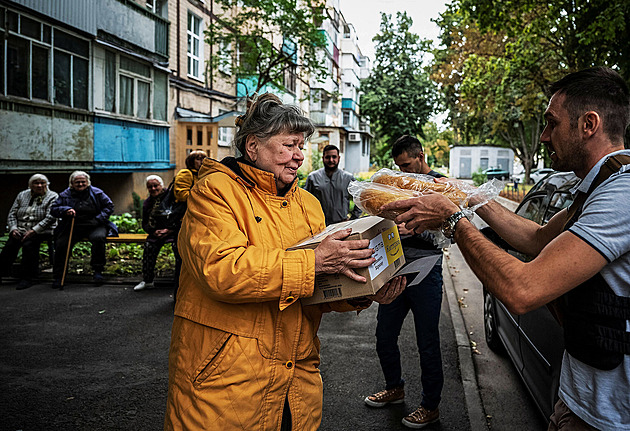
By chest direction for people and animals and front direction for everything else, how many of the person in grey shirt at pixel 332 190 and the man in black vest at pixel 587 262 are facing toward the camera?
1

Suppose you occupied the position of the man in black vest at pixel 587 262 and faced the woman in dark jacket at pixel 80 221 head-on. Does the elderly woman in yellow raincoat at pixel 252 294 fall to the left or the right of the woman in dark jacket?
left

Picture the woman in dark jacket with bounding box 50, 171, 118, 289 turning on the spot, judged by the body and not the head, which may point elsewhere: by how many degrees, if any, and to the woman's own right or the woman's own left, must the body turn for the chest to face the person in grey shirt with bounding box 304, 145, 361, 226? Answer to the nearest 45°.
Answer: approximately 45° to the woman's own left

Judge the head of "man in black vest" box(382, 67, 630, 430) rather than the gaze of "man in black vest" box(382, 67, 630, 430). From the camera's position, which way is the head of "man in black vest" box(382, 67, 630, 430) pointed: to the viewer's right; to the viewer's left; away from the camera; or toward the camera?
to the viewer's left

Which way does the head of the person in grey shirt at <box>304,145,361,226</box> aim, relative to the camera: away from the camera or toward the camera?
toward the camera

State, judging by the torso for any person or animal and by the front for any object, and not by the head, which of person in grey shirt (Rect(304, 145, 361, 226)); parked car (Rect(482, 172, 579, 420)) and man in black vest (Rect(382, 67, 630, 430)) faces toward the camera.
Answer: person in grey shirt (Rect(304, 145, 361, 226))

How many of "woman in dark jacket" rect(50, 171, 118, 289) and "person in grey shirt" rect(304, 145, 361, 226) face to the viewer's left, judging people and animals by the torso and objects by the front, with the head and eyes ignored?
0

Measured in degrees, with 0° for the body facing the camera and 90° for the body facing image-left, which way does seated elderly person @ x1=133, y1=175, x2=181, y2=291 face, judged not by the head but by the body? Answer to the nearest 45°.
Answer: approximately 45°

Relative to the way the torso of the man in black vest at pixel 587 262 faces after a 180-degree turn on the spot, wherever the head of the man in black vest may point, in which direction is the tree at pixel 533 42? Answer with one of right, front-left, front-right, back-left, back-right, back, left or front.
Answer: left

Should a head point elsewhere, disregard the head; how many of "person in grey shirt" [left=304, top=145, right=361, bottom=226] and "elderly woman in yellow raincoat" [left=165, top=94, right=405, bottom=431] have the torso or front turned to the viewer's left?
0

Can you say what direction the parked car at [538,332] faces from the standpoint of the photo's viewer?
facing away from the viewer and to the left of the viewer

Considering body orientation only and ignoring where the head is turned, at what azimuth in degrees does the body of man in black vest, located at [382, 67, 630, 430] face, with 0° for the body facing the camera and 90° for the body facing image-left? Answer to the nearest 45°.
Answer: approximately 90°

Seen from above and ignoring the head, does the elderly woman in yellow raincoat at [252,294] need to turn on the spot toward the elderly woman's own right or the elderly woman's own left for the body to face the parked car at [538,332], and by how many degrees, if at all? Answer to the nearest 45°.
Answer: approximately 90° to the elderly woman's own left

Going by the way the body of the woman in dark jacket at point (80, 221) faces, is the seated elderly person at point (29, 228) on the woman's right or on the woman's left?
on the woman's right

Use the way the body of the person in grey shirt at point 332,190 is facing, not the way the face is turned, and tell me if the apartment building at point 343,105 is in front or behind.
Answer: behind

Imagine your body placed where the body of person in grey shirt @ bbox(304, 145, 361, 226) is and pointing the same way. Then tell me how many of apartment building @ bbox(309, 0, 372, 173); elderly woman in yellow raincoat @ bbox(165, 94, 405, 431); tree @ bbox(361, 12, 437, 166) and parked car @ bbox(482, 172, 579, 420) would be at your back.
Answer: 2

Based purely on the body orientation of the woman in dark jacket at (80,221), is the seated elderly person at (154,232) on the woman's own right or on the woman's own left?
on the woman's own left

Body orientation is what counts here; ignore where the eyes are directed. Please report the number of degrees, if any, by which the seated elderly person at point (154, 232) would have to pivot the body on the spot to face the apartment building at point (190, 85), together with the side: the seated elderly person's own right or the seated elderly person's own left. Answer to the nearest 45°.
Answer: approximately 135° to the seated elderly person's own right

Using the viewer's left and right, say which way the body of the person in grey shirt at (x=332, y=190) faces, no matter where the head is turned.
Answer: facing the viewer
